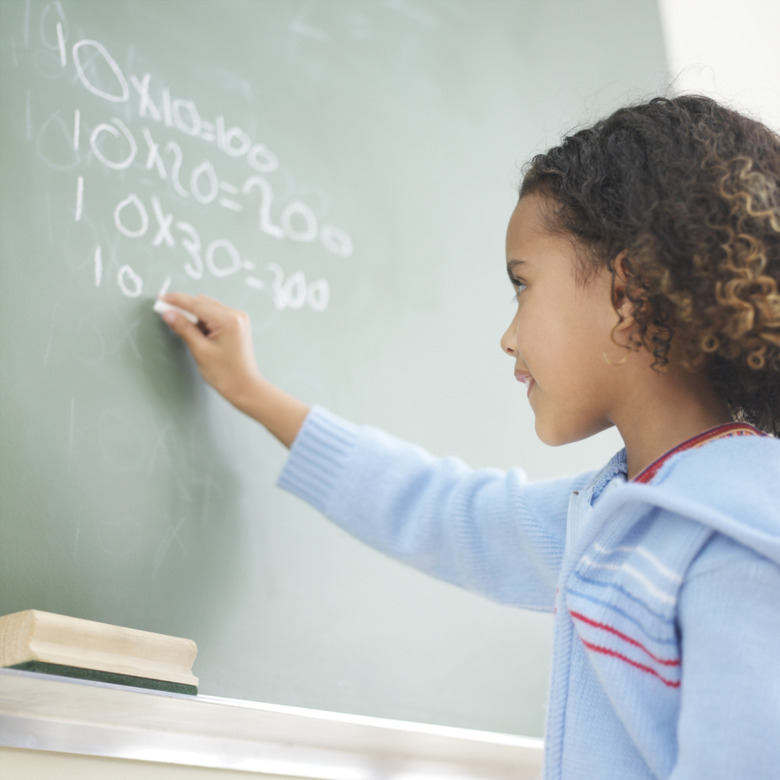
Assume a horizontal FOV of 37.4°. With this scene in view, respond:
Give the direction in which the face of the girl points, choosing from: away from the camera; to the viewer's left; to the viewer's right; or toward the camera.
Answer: to the viewer's left

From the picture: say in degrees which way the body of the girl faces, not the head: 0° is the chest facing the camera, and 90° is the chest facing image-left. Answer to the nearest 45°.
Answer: approximately 90°
